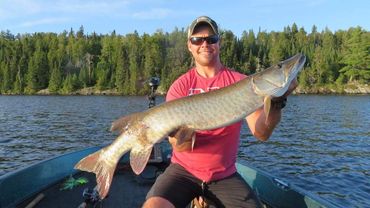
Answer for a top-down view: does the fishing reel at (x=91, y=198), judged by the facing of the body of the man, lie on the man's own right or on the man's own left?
on the man's own right

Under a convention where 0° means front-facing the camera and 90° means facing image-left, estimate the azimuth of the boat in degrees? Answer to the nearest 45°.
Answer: approximately 180°

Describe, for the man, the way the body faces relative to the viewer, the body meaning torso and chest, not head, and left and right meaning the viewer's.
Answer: facing the viewer
